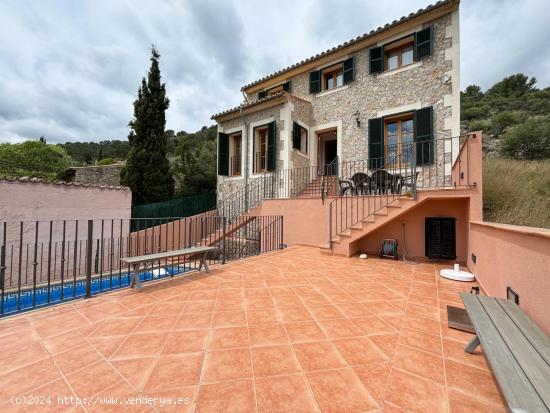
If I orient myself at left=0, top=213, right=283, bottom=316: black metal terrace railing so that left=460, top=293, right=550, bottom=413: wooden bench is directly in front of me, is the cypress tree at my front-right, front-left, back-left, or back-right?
back-left

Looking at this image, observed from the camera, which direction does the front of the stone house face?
facing the viewer and to the left of the viewer

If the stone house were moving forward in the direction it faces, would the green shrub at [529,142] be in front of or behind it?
behind

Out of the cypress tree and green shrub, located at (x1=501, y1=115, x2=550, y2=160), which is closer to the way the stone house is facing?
the cypress tree

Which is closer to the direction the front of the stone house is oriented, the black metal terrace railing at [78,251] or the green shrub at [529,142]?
the black metal terrace railing

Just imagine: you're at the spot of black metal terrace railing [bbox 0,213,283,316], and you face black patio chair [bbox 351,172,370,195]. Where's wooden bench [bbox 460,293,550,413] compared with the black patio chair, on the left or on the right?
right

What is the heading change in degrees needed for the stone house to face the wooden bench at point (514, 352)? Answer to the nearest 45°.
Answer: approximately 45° to its left

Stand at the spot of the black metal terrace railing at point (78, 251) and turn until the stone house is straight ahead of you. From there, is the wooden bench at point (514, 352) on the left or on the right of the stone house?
right

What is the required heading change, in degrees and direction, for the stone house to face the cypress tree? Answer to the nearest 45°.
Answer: approximately 45° to its right
